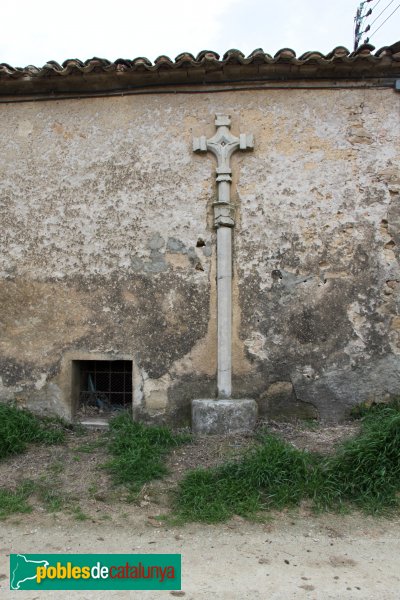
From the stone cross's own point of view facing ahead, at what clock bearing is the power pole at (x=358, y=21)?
The power pole is roughly at 7 o'clock from the stone cross.

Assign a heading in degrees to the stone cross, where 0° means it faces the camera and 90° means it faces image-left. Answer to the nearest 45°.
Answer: approximately 0°
